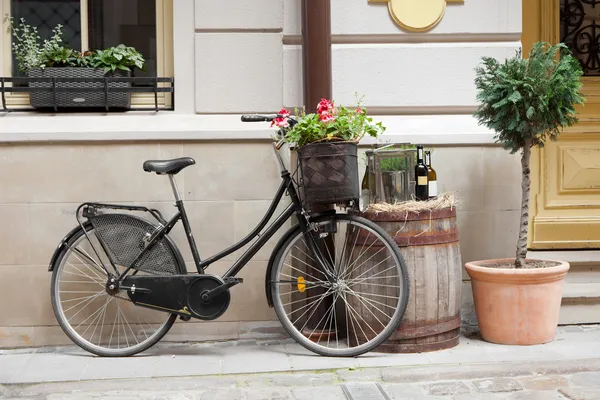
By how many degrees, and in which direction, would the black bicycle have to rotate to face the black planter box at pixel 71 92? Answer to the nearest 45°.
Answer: approximately 135° to its left

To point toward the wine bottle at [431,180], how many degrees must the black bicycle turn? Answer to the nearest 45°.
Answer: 0° — it already faces it

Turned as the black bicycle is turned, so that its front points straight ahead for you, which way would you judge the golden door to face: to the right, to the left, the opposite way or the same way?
to the right

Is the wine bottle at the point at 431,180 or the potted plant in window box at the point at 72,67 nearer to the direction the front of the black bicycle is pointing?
the wine bottle

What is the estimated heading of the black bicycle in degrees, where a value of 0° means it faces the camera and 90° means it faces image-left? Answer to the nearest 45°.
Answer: approximately 270°

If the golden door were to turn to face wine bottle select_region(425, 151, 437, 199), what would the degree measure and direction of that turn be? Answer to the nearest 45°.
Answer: approximately 45° to its right

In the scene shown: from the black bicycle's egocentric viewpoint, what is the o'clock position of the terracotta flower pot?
The terracotta flower pot is roughly at 12 o'clock from the black bicycle.

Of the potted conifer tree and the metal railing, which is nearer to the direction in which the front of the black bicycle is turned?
the potted conifer tree

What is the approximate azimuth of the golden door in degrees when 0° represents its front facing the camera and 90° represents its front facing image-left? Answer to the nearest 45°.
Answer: approximately 0°

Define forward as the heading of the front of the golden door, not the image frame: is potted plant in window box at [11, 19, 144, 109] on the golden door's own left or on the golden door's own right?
on the golden door's own right

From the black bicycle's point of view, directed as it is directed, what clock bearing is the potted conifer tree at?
The potted conifer tree is roughly at 12 o'clock from the black bicycle.

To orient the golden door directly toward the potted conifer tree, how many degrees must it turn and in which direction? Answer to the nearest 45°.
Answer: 0° — it already faces it

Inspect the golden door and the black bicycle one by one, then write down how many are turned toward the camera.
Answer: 1
